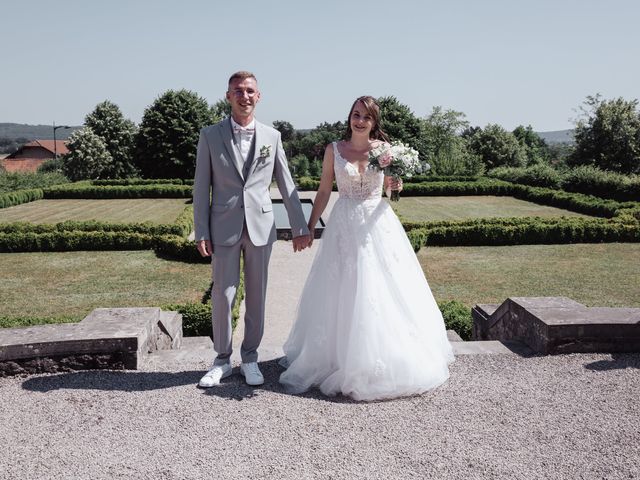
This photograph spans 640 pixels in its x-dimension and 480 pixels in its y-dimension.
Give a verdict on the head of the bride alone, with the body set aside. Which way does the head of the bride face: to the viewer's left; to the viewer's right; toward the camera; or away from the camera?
toward the camera

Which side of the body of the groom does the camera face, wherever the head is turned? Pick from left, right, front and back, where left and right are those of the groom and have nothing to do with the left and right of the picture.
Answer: front

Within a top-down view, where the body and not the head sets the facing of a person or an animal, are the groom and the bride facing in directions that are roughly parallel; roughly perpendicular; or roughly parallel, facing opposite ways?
roughly parallel

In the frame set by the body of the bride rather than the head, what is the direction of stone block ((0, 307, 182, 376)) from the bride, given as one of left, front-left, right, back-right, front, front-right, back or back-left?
right

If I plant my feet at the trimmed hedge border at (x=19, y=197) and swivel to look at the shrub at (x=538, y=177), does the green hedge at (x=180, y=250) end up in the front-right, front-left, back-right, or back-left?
front-right

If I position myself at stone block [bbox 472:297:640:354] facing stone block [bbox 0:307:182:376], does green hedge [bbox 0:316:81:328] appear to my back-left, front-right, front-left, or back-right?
front-right

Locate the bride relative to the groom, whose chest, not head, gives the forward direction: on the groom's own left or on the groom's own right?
on the groom's own left

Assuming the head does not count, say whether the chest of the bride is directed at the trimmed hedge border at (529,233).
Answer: no

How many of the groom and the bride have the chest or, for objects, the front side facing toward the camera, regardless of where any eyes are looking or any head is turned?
2

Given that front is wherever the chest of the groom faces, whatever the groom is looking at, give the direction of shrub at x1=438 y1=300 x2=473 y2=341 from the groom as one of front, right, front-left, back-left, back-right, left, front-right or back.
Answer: back-left

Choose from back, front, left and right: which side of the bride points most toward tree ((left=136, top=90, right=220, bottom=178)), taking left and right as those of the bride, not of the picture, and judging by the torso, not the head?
back

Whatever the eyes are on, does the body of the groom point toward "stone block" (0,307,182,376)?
no

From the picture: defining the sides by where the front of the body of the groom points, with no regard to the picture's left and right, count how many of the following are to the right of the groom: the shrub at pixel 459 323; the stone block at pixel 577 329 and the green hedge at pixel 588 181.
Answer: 0

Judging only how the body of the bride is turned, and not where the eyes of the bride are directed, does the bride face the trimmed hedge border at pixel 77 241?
no

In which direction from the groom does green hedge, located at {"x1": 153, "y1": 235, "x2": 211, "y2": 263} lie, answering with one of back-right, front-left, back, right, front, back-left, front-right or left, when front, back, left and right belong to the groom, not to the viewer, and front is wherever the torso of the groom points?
back

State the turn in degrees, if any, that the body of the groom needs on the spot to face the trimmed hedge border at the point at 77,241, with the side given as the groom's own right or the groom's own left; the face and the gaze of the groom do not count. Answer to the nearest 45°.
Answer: approximately 180°

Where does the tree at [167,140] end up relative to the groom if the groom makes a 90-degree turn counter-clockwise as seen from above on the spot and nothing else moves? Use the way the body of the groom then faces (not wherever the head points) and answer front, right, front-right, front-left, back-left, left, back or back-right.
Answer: left

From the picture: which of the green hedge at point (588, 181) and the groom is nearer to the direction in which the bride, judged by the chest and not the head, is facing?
the groom

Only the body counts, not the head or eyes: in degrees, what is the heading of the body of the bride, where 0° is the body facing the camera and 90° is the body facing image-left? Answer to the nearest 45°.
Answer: approximately 0°
